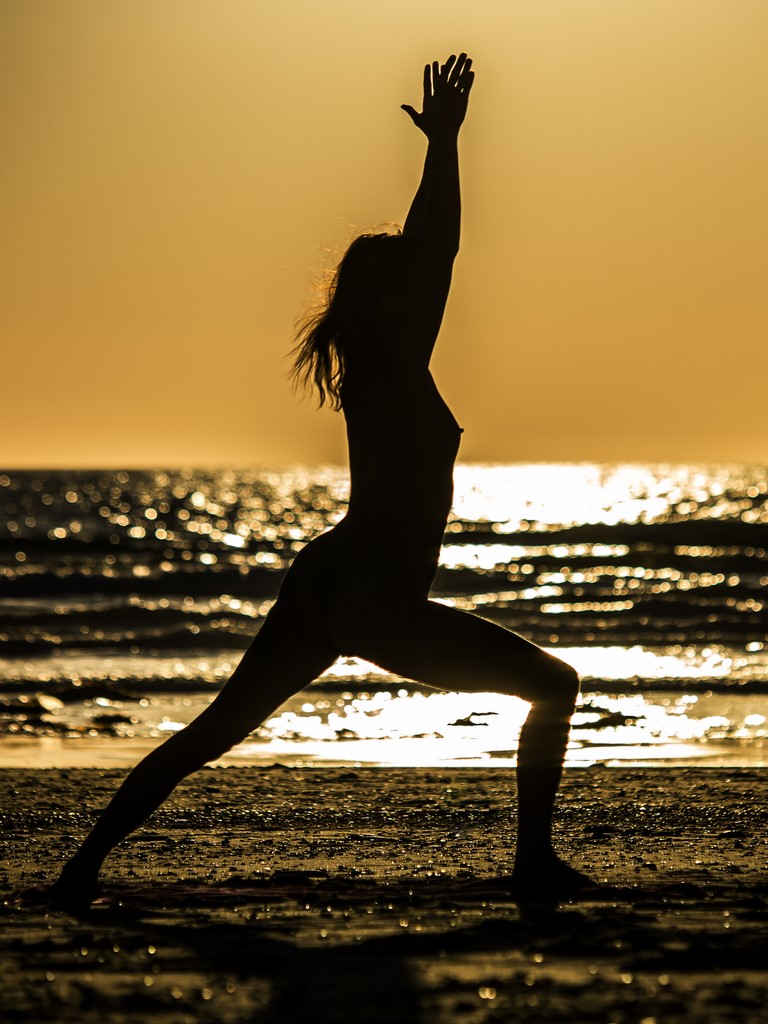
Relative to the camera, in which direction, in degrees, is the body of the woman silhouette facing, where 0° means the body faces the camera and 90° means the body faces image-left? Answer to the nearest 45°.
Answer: approximately 270°
